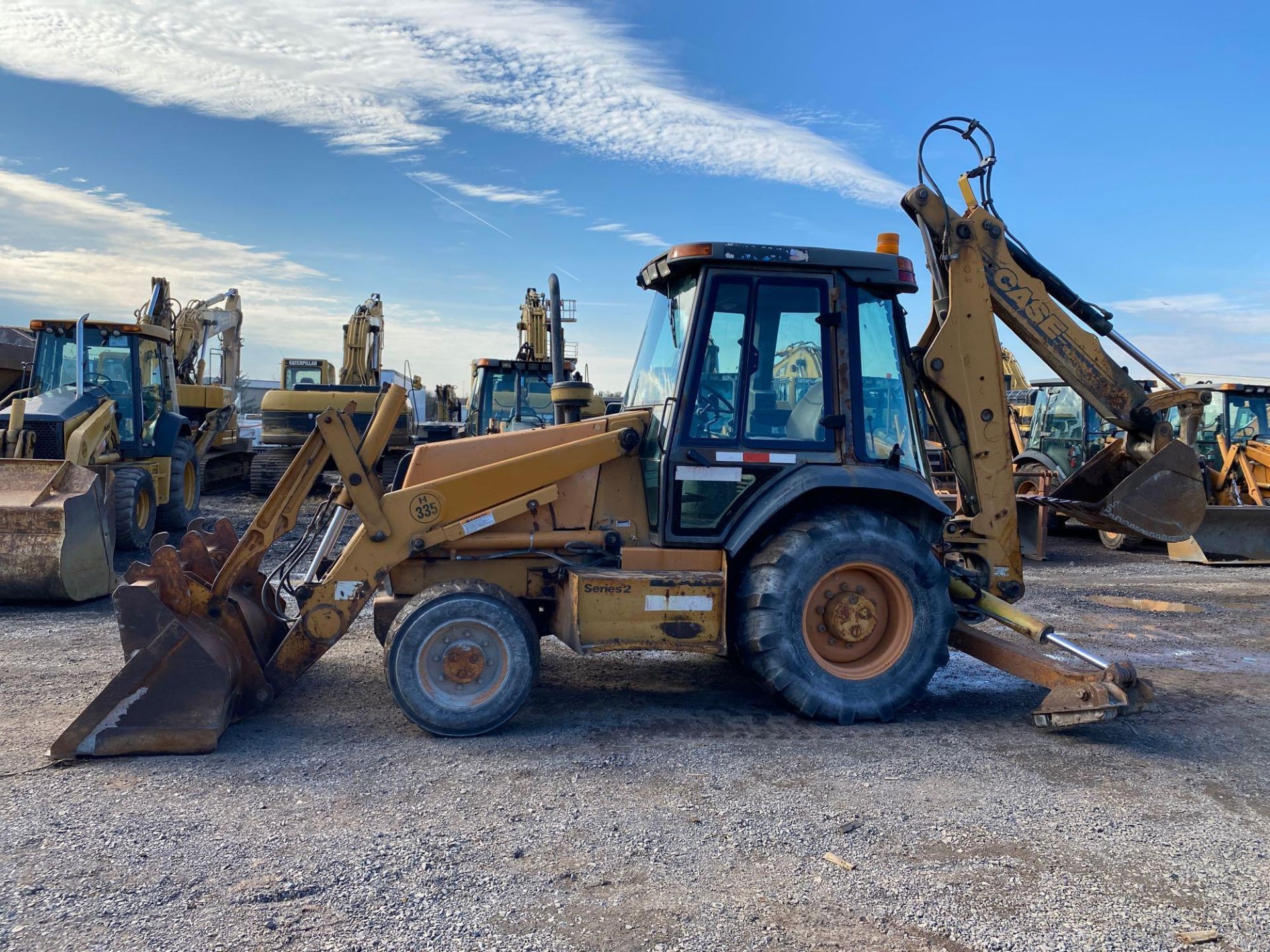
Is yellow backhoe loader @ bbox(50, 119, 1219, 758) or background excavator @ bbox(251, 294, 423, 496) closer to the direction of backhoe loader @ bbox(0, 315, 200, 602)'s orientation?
the yellow backhoe loader

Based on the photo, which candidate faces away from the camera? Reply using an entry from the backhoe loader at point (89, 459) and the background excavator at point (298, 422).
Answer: the background excavator

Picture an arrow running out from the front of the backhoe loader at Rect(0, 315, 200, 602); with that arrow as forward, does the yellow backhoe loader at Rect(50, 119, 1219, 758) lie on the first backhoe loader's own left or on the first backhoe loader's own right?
on the first backhoe loader's own left

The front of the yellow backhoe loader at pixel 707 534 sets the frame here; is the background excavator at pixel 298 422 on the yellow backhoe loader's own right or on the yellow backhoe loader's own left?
on the yellow backhoe loader's own right

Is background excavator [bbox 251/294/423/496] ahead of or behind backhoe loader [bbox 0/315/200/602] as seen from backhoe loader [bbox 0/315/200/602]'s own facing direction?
behind

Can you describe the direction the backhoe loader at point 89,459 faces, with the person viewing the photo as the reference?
facing the viewer and to the left of the viewer

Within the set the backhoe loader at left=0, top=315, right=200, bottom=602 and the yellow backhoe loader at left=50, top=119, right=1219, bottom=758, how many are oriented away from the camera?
0

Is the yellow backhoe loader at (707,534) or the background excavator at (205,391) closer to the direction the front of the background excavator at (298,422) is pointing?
the background excavator

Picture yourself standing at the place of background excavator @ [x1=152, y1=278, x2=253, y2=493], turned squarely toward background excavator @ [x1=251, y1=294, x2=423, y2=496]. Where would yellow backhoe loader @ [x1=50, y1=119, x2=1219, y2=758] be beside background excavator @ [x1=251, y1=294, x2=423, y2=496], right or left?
right

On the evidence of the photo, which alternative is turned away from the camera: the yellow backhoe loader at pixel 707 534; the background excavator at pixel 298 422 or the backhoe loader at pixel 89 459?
the background excavator

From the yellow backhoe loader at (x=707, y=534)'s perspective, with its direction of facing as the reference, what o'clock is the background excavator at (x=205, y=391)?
The background excavator is roughly at 2 o'clock from the yellow backhoe loader.

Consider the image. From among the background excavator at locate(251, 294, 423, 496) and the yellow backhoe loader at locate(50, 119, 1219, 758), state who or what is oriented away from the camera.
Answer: the background excavator

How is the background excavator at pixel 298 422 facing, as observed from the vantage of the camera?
facing away from the viewer

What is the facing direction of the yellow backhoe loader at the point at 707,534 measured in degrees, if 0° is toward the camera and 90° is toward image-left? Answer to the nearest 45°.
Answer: approximately 90°

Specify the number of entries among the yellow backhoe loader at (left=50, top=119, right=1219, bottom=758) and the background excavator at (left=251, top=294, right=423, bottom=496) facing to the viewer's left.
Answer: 1
